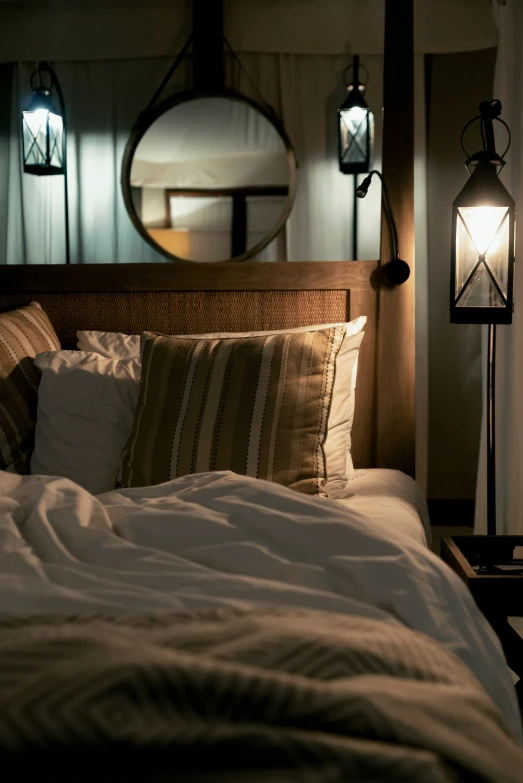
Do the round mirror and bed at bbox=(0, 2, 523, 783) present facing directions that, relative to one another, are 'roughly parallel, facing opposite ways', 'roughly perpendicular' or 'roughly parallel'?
roughly parallel

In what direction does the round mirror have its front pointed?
toward the camera

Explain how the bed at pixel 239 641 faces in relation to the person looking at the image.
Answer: facing the viewer

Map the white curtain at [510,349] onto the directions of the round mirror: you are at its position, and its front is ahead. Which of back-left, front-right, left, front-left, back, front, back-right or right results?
front-left

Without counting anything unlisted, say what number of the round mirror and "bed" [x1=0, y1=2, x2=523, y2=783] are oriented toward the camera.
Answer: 2

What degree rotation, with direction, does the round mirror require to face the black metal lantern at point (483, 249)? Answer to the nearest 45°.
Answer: approximately 45° to its left

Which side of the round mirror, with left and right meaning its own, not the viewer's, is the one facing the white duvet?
front

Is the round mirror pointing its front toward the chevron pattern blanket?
yes

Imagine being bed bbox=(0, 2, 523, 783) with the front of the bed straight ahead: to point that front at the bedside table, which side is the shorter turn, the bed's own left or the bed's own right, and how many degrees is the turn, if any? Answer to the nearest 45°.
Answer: approximately 135° to the bed's own left

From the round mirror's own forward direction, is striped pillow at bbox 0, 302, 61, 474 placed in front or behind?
in front
